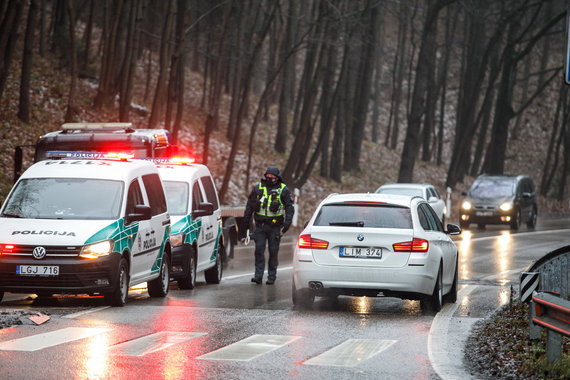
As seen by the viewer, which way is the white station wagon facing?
away from the camera

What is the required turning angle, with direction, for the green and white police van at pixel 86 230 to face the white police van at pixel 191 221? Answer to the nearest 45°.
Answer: approximately 180°

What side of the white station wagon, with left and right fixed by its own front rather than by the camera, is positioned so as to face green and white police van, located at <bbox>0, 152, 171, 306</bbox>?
left

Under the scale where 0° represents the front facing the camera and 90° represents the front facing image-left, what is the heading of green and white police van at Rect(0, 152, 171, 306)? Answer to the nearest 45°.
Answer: approximately 45°

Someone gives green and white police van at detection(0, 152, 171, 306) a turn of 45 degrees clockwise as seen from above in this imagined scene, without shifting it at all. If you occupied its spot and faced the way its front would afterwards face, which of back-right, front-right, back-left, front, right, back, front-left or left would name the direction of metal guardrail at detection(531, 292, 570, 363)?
back-left

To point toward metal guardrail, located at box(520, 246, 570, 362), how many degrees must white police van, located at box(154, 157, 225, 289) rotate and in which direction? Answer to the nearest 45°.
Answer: approximately 90° to its left

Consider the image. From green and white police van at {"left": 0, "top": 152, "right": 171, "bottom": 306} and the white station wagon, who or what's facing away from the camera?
the white station wagon

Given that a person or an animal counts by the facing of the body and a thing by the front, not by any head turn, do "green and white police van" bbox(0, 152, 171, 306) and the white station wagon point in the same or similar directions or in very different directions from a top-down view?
very different directions

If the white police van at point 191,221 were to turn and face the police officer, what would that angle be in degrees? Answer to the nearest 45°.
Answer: approximately 135° to its left

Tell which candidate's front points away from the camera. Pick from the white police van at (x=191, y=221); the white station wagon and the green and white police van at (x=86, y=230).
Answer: the white station wagon

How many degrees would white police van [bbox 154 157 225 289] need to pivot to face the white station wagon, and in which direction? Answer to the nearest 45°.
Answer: approximately 90° to its left
